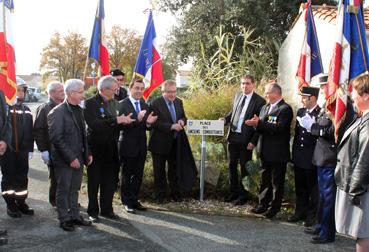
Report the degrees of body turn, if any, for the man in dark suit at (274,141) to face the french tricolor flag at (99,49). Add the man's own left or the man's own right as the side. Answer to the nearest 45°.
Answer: approximately 45° to the man's own right

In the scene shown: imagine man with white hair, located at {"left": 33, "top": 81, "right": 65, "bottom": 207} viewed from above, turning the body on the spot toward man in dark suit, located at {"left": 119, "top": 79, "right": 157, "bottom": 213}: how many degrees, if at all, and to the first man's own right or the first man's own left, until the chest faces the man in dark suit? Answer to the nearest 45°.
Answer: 0° — they already face them

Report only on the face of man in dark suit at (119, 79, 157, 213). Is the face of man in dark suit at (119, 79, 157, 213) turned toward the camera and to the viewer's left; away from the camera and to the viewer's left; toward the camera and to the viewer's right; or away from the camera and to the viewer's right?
toward the camera and to the viewer's right

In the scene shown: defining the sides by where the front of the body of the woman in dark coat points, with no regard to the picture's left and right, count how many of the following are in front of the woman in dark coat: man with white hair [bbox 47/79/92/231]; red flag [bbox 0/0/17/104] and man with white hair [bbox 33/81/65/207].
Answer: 3

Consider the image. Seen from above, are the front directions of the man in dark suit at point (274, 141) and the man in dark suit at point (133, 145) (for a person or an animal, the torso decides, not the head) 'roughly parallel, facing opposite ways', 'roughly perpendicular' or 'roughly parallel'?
roughly perpendicular

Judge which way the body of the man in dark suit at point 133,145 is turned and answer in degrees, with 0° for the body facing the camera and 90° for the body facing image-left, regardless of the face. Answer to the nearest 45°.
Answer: approximately 315°

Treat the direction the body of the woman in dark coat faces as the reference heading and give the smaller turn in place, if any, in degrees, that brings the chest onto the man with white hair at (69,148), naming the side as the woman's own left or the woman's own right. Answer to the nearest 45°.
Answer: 0° — they already face them

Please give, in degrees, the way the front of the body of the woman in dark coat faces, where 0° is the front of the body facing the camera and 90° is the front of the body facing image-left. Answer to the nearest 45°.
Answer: approximately 90°

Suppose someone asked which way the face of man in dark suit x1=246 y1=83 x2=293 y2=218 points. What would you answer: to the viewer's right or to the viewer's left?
to the viewer's left
